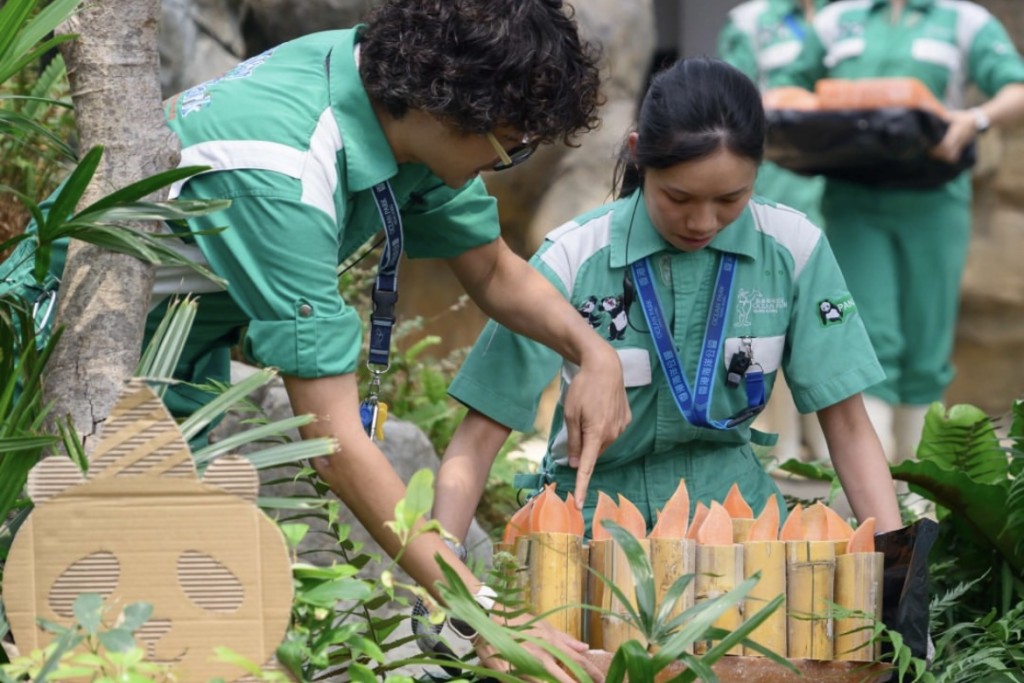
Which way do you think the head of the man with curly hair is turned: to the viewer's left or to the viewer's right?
to the viewer's right

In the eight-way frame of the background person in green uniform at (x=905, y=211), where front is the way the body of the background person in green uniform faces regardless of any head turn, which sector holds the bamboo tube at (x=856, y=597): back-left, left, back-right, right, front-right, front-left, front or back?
front

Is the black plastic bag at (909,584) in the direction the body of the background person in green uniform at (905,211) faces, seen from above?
yes

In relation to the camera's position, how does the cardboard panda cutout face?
facing the viewer

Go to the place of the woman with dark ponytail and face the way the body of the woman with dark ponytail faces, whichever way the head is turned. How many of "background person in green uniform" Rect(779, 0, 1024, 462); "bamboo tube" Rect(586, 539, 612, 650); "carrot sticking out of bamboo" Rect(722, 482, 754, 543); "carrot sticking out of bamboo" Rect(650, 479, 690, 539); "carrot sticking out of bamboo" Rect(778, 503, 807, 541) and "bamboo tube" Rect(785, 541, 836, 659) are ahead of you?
5

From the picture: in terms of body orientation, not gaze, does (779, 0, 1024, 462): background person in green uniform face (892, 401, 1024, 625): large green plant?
yes

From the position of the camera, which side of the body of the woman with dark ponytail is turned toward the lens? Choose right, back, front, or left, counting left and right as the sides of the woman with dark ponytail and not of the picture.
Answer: front

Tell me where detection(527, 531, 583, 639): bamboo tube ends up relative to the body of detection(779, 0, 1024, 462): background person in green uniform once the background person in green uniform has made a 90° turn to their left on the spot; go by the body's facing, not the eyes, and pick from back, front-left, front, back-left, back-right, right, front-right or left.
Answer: right

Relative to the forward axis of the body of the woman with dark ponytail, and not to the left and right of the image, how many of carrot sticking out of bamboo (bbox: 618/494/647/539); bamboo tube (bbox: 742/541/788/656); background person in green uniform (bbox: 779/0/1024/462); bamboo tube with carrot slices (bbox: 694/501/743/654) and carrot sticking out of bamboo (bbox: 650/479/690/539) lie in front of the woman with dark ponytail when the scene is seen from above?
4

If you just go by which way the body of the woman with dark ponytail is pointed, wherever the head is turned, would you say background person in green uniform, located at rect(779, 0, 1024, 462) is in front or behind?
behind

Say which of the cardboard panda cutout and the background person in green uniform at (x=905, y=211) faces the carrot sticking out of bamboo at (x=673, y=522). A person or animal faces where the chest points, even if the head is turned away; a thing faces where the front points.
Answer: the background person in green uniform

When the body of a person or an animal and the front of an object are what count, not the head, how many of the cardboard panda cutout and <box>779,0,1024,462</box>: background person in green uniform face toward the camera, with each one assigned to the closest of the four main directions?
2

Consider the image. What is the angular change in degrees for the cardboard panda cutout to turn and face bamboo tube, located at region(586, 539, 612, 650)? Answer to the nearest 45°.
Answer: approximately 135° to its left

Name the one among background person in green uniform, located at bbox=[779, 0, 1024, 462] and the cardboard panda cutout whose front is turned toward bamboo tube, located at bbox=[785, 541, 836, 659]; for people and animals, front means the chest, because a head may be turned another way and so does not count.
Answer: the background person in green uniform
